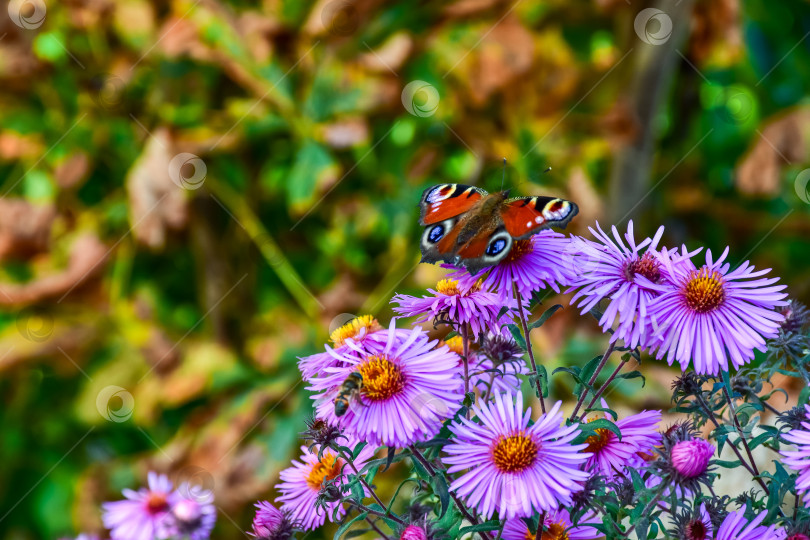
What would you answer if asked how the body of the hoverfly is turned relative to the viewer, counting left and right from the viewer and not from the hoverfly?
facing away from the viewer and to the right of the viewer

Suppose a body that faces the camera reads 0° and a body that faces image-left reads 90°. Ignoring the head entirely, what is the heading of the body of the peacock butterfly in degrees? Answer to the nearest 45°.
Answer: approximately 225°

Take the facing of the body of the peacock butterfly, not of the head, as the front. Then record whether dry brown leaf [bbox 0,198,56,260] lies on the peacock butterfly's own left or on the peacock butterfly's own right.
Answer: on the peacock butterfly's own left

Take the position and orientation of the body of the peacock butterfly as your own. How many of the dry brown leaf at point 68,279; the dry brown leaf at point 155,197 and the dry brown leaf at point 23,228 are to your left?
3
